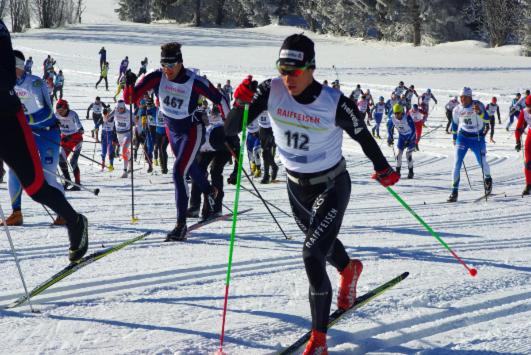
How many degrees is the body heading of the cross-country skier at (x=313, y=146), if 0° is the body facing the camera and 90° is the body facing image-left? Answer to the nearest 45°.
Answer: approximately 45°

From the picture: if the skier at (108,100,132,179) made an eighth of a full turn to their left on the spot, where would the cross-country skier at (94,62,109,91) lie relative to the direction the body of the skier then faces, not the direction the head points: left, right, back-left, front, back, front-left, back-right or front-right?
back-left

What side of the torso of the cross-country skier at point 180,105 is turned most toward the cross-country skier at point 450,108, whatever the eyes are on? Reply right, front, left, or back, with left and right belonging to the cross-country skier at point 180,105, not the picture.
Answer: back

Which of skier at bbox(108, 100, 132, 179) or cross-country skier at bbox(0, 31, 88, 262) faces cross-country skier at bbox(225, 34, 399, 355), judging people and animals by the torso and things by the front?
the skier

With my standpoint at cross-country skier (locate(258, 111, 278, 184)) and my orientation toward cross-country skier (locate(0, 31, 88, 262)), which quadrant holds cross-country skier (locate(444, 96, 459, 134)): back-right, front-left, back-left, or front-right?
back-left

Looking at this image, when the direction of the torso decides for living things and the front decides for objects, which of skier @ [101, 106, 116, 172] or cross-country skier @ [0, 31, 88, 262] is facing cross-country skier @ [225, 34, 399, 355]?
the skier

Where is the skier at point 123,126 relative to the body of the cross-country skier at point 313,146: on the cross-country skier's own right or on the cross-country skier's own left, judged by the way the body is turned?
on the cross-country skier's own right

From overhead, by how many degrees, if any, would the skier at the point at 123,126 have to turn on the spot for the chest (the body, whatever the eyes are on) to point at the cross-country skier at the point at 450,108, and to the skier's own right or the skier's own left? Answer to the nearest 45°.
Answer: approximately 135° to the skier's own left

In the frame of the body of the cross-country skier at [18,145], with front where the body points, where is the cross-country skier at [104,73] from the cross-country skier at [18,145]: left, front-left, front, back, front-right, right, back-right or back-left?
back-right

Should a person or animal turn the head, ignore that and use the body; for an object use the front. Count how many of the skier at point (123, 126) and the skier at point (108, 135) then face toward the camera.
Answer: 2

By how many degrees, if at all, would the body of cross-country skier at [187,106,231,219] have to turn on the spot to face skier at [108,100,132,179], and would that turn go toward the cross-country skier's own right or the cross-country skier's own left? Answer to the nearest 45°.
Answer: approximately 135° to the cross-country skier's own right

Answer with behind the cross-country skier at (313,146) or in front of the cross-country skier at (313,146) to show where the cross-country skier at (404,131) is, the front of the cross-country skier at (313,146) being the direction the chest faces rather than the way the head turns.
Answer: behind

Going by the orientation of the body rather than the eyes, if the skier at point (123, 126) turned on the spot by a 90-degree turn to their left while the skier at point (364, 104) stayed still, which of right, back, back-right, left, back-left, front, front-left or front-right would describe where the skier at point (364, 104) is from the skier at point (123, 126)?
front-left

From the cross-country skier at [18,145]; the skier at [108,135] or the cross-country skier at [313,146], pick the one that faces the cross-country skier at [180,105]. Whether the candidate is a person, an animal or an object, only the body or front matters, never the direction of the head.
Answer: the skier
